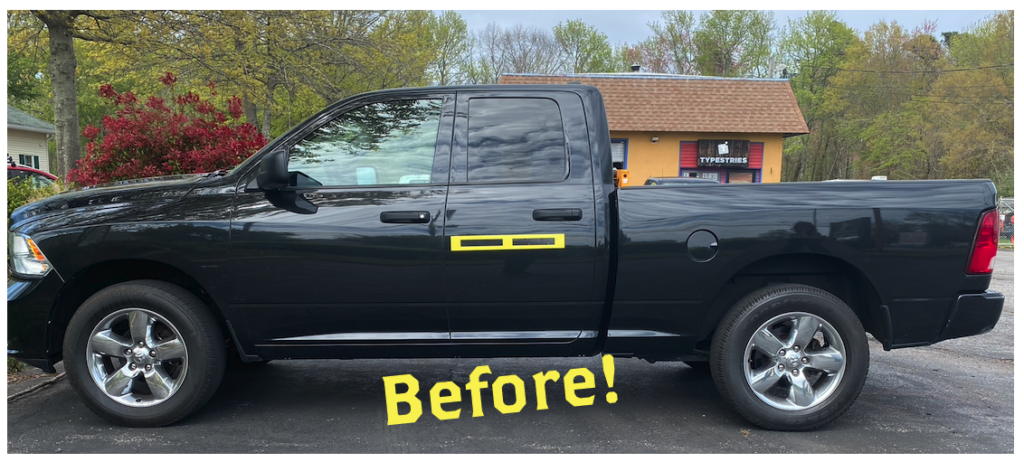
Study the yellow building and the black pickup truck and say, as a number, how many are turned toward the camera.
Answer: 1

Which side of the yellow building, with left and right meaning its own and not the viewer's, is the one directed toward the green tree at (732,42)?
back

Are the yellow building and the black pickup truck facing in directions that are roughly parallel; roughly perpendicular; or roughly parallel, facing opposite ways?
roughly perpendicular

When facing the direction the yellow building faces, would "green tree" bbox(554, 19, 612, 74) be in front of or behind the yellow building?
behind

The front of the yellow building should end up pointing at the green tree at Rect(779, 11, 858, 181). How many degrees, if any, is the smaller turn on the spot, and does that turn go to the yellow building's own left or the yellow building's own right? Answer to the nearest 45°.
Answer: approximately 180°

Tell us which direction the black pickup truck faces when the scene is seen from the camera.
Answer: facing to the left of the viewer

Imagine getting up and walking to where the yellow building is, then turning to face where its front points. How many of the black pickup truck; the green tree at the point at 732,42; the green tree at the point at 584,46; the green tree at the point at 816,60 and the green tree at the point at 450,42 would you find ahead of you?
1

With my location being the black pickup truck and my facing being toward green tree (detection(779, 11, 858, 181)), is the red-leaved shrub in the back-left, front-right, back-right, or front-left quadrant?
front-left

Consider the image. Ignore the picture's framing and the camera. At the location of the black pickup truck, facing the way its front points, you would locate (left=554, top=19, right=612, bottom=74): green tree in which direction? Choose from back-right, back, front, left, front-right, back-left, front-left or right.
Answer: right

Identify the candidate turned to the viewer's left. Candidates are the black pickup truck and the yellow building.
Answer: the black pickup truck

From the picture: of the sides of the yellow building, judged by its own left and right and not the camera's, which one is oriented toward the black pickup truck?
front

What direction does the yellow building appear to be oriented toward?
toward the camera
